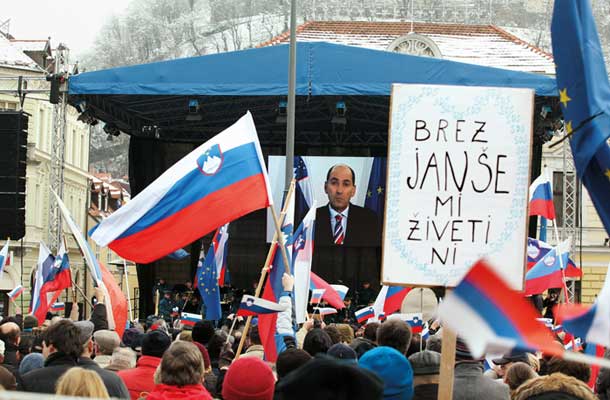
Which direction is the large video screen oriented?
toward the camera

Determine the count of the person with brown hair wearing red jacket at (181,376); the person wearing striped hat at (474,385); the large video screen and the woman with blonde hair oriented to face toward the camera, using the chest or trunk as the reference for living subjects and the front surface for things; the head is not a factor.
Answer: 1

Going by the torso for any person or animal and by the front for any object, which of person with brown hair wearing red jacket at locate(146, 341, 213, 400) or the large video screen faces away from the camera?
the person with brown hair wearing red jacket

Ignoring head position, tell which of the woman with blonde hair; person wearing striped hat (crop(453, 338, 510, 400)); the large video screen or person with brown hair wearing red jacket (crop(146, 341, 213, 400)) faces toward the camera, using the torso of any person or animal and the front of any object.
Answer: the large video screen

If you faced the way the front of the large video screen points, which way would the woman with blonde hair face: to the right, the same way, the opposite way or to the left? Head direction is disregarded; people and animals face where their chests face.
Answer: the opposite way

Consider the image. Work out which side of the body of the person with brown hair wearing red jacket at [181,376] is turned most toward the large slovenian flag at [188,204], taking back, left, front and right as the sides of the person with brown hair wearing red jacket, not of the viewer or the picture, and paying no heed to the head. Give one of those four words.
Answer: front

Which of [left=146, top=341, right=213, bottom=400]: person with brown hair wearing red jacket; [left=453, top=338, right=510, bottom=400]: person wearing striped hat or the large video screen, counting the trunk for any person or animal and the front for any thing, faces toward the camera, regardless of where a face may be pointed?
the large video screen

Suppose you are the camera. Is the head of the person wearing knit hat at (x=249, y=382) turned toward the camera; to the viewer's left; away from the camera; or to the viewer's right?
away from the camera

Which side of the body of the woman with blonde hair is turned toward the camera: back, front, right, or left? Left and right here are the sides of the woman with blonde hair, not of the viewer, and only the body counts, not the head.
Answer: back

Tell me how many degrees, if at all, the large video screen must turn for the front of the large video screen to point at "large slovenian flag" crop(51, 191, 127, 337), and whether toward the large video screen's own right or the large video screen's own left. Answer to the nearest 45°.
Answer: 0° — it already faces it

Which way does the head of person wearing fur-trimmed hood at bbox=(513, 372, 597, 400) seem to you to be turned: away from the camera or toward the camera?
away from the camera

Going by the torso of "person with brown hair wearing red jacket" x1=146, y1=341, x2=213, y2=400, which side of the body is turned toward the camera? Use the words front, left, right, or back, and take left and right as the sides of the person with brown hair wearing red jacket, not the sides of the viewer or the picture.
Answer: back

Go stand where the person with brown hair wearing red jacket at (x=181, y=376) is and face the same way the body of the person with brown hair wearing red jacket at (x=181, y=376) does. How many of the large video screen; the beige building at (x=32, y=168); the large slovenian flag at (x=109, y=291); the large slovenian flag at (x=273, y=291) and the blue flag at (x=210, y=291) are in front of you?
5

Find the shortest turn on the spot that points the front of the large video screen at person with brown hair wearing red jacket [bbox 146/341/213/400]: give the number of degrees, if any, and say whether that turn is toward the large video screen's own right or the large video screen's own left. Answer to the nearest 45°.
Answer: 0° — it already faces them

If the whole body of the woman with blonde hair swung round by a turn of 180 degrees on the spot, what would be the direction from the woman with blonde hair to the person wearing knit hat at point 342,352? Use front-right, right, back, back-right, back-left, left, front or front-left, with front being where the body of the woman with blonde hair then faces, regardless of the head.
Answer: back-left

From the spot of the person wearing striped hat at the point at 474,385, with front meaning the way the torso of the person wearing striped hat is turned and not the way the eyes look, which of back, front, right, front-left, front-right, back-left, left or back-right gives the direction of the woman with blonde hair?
back-left

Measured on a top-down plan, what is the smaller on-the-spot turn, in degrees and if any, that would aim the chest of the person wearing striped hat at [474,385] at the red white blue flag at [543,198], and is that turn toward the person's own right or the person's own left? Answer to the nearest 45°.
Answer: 0° — they already face it

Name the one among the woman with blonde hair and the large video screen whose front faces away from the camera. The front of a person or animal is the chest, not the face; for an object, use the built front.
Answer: the woman with blonde hair

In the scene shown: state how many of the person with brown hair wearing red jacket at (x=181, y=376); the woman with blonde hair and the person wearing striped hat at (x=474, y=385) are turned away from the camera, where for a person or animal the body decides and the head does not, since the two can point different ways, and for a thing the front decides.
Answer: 3
